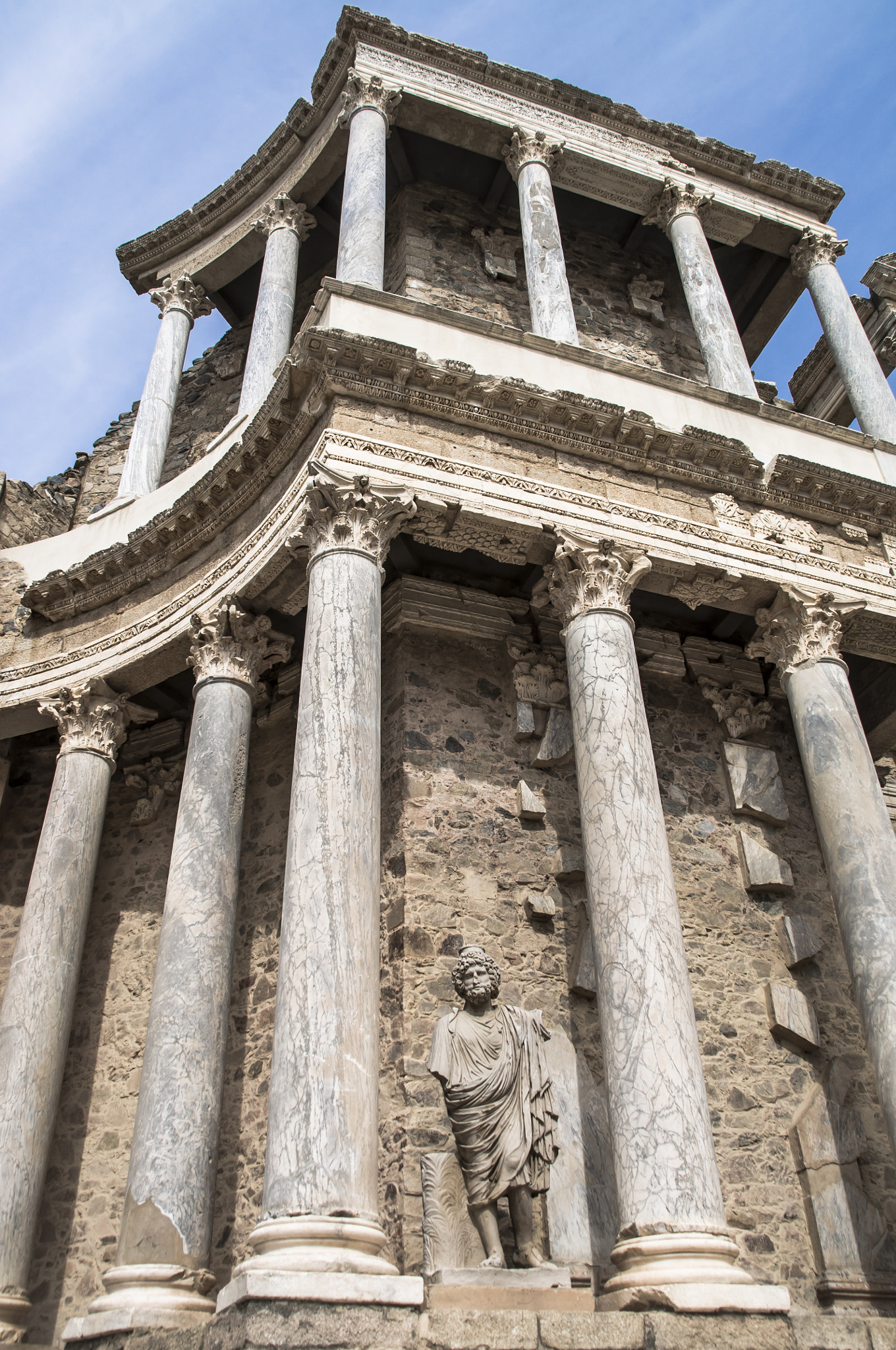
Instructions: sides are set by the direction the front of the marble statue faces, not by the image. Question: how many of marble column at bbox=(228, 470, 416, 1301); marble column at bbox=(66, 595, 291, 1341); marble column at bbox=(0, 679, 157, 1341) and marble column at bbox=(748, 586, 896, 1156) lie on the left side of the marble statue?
1

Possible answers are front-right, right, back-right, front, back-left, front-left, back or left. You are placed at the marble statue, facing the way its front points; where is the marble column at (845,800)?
left

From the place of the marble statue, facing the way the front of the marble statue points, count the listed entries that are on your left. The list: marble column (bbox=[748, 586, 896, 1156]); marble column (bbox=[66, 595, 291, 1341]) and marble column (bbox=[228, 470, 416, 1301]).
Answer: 1

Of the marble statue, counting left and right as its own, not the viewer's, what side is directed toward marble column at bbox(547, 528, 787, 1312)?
left

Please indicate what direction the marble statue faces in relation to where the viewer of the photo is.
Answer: facing the viewer
